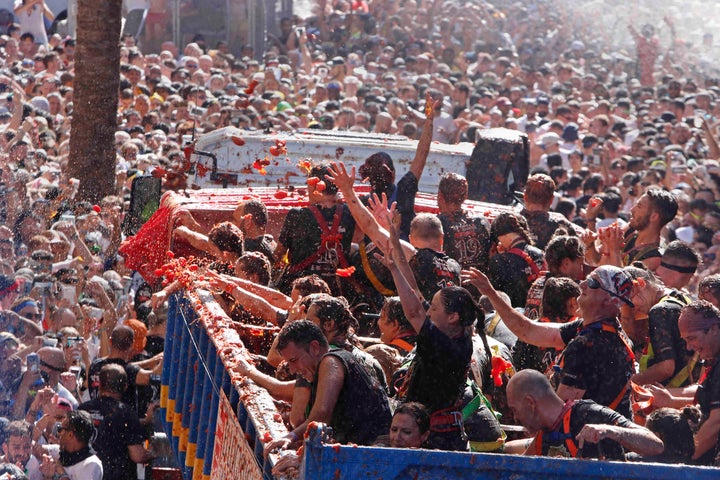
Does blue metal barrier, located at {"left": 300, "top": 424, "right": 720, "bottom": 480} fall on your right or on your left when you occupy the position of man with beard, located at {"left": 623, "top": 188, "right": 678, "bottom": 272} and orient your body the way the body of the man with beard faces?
on your left

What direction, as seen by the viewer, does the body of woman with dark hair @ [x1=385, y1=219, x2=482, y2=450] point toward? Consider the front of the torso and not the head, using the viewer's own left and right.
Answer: facing to the left of the viewer

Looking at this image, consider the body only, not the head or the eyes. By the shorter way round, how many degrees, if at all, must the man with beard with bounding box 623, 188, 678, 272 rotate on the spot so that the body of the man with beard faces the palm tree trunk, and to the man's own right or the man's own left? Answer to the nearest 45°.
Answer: approximately 45° to the man's own right

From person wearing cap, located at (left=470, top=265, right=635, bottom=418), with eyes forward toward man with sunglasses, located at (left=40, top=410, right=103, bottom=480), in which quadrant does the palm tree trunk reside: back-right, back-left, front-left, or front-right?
front-right

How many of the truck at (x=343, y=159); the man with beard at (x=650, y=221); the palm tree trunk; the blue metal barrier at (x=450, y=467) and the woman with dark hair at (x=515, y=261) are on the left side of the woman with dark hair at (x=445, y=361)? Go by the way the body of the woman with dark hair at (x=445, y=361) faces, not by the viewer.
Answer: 1

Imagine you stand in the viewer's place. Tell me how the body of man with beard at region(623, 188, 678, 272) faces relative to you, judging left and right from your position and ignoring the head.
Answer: facing to the left of the viewer

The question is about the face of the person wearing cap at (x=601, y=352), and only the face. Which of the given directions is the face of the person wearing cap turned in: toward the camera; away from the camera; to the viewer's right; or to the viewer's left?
to the viewer's left

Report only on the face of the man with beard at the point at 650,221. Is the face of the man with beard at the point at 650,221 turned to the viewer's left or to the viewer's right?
to the viewer's left
